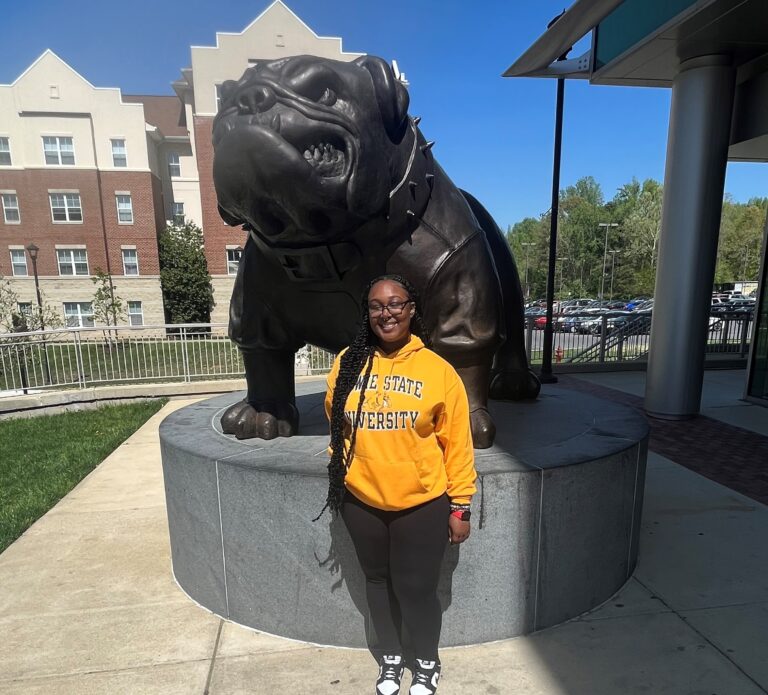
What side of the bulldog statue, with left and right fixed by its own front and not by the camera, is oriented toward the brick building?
right

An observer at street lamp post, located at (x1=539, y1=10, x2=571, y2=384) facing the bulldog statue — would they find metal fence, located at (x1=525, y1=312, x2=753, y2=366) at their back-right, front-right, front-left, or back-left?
back-left

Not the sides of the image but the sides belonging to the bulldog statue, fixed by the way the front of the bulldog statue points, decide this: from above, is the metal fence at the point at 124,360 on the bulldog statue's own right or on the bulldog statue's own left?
on the bulldog statue's own right

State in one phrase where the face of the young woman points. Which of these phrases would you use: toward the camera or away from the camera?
toward the camera

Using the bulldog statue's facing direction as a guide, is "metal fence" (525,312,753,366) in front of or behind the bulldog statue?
behind

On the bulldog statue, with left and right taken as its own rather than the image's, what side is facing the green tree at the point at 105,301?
right

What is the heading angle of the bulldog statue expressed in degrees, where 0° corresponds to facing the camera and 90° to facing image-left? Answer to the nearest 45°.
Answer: approximately 45°
